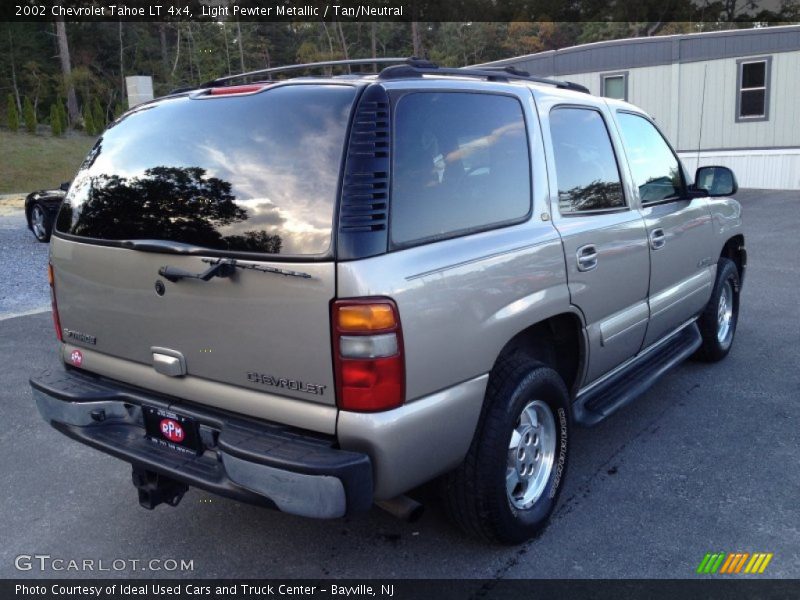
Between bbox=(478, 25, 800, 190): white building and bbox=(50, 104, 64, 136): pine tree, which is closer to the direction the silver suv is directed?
the white building

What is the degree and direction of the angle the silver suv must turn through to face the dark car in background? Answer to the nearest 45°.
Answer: approximately 90° to its left

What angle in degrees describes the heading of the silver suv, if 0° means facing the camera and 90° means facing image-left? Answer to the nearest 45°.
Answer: approximately 225°

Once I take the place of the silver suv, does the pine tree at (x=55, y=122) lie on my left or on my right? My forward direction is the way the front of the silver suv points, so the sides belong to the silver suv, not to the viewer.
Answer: on my left

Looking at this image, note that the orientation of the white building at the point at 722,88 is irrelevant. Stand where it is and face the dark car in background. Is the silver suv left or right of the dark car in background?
left

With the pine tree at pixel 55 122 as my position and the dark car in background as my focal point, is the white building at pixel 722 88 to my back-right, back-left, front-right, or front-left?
front-left

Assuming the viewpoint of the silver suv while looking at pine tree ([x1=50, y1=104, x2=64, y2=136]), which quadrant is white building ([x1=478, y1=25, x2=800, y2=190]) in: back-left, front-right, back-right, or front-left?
front-right

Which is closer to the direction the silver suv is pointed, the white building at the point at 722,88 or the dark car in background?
the white building

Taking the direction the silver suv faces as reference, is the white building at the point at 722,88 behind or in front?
in front
